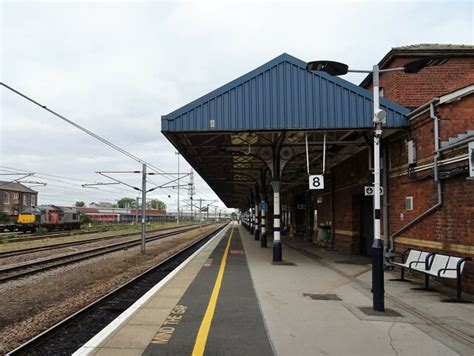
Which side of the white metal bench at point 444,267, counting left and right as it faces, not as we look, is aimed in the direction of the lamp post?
front

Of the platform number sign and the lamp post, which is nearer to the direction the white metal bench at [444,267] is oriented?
the lamp post

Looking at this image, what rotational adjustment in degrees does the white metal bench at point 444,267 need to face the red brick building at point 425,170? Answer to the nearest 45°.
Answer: approximately 135° to its right

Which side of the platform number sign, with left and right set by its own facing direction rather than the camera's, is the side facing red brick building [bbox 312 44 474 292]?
left

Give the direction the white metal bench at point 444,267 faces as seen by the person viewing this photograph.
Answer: facing the viewer and to the left of the viewer

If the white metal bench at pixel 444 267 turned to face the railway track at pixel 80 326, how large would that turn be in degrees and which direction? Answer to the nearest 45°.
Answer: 0° — it already faces it

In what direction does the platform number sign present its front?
toward the camera

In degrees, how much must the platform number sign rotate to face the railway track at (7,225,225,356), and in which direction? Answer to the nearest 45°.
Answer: approximately 45° to its right

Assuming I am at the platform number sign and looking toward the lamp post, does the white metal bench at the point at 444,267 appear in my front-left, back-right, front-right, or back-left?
front-left

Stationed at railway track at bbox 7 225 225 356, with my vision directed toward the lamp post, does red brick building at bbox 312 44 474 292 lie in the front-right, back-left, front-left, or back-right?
front-left

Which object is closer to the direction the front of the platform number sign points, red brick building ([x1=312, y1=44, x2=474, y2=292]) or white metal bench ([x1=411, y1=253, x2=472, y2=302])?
the white metal bench

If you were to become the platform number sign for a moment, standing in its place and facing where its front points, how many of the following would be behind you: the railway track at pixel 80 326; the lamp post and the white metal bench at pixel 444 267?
0

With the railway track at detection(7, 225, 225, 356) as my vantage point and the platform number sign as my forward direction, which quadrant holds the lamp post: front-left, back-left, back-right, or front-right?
front-right

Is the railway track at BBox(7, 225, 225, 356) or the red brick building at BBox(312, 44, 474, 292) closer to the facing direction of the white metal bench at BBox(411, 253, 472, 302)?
the railway track

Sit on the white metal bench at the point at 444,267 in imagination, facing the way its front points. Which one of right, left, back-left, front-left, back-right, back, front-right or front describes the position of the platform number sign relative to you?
right

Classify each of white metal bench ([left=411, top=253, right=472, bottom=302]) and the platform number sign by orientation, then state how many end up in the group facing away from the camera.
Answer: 0
